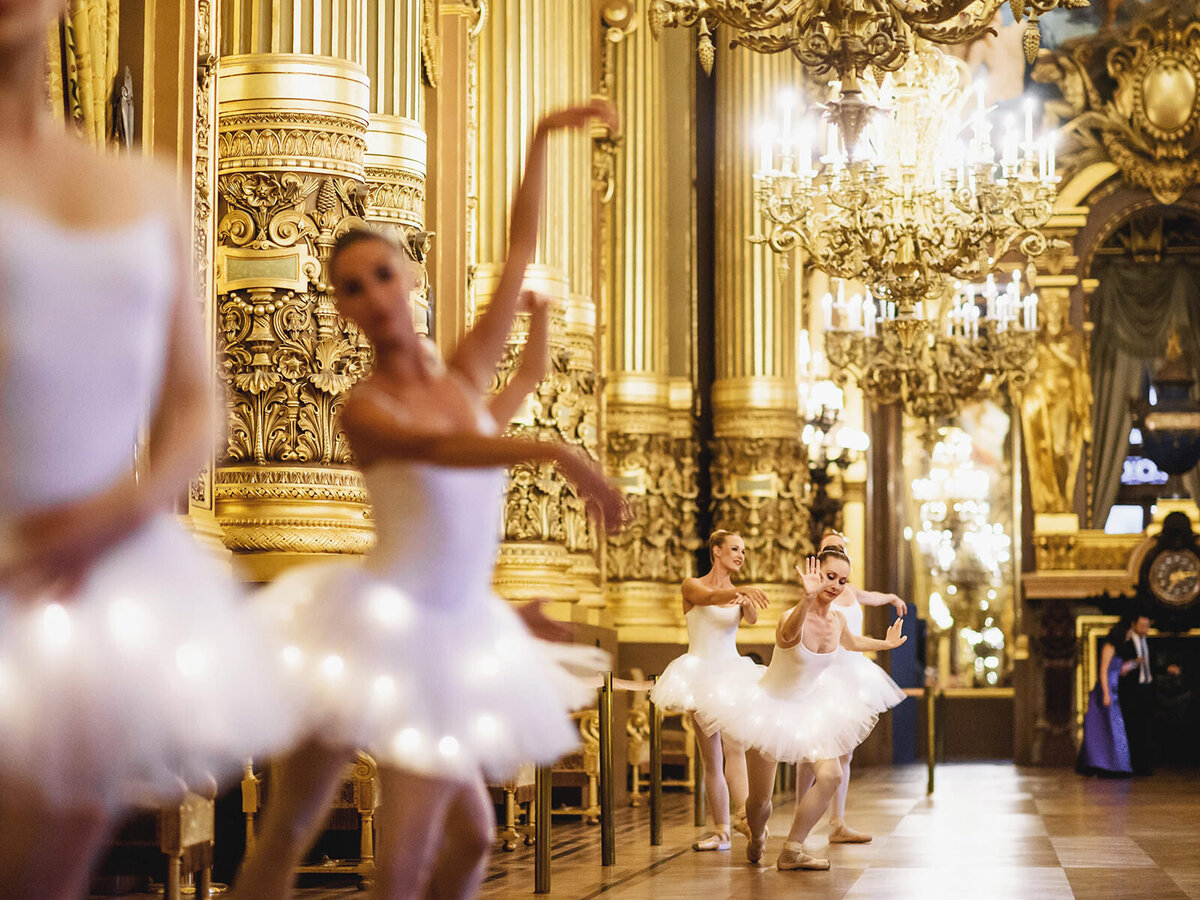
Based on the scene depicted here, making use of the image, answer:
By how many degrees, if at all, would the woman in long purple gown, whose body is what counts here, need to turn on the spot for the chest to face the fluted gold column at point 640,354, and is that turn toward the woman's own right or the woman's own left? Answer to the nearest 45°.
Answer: approximately 135° to the woman's own right

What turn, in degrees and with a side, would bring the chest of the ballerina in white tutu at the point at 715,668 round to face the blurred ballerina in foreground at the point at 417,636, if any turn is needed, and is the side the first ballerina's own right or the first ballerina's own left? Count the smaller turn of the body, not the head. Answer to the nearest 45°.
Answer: approximately 45° to the first ballerina's own right

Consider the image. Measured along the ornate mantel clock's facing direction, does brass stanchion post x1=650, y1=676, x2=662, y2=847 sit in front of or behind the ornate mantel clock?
in front

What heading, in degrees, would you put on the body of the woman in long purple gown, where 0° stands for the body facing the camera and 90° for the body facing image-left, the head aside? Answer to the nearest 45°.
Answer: approximately 270°

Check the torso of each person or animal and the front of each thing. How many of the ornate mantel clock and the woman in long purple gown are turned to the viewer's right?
1

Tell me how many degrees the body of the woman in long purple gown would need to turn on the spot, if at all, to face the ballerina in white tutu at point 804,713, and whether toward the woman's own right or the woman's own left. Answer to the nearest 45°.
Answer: approximately 90° to the woman's own right

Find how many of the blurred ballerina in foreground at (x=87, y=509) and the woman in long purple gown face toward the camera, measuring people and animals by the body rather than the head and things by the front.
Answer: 1
